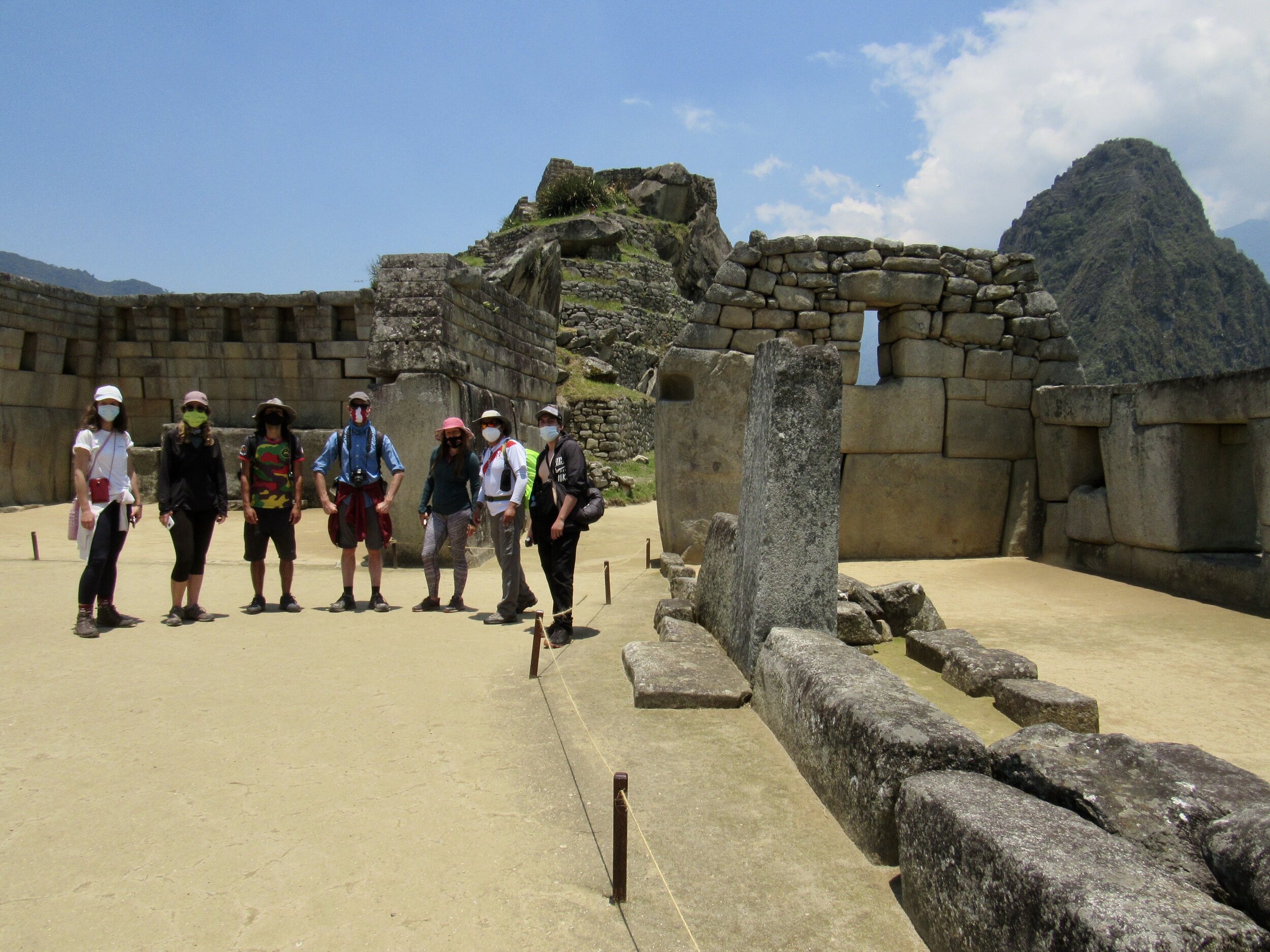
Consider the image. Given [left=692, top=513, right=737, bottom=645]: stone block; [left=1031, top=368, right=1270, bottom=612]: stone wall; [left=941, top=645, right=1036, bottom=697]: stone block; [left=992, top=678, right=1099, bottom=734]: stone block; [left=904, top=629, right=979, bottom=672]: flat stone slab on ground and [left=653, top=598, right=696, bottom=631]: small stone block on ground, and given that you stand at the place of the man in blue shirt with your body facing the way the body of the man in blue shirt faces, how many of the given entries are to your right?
0

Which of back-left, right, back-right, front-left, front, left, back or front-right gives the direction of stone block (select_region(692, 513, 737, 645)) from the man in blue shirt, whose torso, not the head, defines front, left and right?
front-left

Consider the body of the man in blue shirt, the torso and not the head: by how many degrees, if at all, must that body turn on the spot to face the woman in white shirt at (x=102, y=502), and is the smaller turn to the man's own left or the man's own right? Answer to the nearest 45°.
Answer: approximately 90° to the man's own right

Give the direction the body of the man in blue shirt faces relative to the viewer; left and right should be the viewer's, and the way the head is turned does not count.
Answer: facing the viewer

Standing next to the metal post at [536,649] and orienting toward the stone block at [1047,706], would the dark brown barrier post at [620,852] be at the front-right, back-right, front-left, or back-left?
front-right

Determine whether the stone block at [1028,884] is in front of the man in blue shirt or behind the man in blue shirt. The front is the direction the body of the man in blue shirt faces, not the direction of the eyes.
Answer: in front

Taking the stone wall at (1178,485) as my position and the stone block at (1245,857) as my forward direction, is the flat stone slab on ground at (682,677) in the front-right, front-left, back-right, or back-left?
front-right

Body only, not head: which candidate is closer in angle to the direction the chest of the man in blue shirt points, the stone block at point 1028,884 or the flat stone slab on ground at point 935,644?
the stone block

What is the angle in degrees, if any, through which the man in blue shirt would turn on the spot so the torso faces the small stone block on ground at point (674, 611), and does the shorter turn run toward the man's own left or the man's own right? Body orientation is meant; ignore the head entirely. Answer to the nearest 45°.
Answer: approximately 45° to the man's own left

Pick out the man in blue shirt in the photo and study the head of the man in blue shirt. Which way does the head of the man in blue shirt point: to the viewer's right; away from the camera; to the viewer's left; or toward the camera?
toward the camera

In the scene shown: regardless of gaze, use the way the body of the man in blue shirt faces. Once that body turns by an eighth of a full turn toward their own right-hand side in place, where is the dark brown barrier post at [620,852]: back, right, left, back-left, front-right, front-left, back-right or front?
front-left

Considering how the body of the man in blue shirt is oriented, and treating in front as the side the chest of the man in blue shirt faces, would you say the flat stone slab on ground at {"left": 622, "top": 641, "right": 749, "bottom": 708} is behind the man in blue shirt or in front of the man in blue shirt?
in front

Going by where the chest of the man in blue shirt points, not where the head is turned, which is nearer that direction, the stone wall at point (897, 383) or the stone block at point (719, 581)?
the stone block

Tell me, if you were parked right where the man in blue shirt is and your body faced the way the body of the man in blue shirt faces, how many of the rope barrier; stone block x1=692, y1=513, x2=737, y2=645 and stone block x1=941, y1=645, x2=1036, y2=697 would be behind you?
0

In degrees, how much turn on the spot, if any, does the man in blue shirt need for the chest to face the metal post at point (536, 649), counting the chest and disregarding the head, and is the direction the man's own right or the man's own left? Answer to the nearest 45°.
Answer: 0° — they already face it

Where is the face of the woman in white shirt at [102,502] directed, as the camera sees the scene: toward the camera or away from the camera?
toward the camera

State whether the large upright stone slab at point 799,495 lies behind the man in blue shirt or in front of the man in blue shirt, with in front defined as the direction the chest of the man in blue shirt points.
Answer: in front

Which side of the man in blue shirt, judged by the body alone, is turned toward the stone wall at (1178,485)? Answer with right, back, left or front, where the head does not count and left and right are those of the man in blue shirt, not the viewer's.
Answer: left

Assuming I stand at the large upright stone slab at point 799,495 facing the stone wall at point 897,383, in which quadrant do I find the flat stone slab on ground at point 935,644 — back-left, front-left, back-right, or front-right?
front-right
